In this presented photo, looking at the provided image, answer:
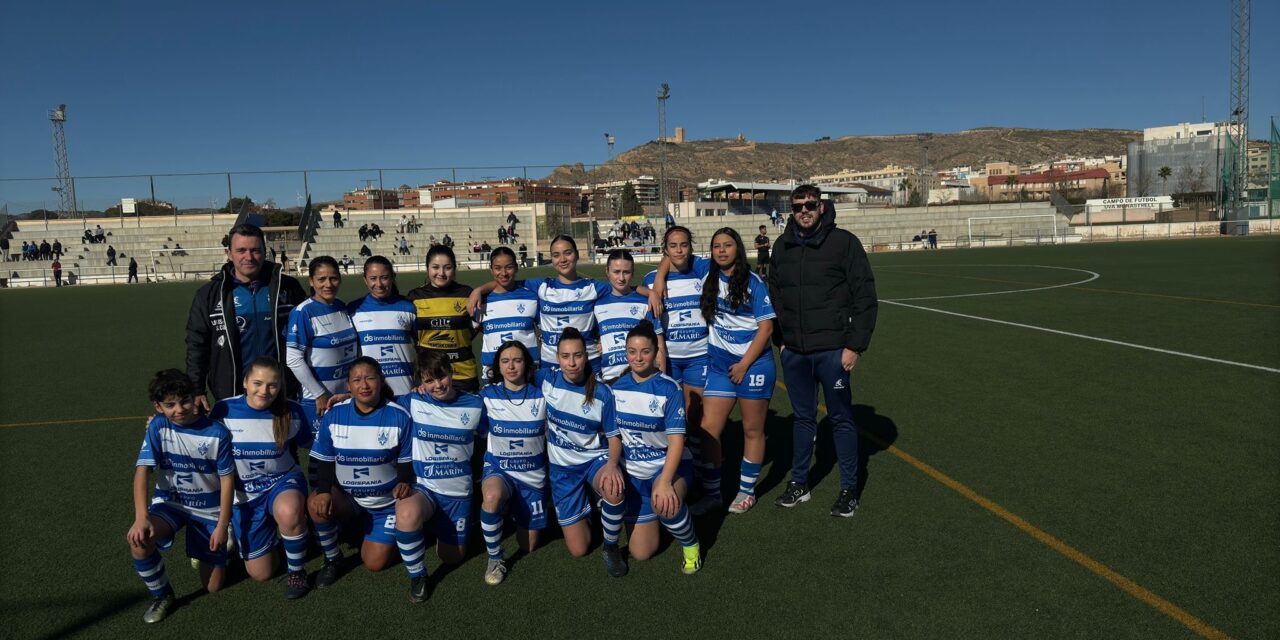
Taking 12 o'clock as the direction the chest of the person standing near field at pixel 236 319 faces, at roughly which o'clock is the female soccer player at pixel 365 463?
The female soccer player is roughly at 11 o'clock from the person standing near field.

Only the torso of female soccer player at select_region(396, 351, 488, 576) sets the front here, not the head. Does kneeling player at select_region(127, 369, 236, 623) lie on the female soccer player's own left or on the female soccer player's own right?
on the female soccer player's own right

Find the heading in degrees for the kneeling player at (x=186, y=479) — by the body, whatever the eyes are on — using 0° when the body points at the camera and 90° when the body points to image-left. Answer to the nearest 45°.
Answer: approximately 0°

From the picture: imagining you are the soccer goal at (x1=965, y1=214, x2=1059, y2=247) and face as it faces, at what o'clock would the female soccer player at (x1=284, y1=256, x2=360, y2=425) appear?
The female soccer player is roughly at 12 o'clock from the soccer goal.

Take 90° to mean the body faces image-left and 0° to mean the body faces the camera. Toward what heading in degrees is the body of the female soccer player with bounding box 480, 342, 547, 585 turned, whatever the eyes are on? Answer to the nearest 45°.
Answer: approximately 0°

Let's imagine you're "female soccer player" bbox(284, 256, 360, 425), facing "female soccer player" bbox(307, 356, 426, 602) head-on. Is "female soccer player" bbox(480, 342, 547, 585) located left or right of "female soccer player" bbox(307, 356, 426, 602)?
left
